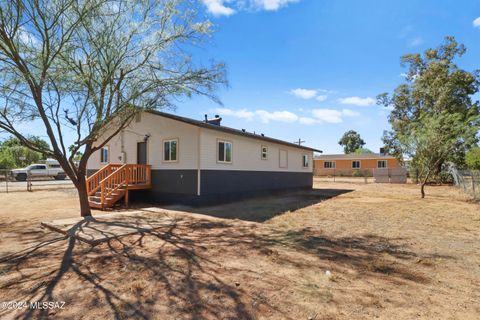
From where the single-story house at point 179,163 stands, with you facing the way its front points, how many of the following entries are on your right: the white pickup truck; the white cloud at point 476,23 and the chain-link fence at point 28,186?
2

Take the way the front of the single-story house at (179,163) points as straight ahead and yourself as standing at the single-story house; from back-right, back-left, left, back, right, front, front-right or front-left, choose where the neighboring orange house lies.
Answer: back

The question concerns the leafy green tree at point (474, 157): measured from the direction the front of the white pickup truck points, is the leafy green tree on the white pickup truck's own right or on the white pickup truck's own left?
on the white pickup truck's own left

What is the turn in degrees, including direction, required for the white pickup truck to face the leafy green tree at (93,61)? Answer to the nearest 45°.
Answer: approximately 90° to its left

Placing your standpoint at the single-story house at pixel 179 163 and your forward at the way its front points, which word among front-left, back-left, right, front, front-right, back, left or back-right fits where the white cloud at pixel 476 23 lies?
back-left

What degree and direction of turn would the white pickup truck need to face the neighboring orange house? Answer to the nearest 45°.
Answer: approximately 180°

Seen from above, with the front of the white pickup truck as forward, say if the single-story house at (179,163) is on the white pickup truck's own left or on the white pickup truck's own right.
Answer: on the white pickup truck's own left

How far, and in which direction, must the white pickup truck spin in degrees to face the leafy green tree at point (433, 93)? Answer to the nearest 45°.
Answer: approximately 135° to its left

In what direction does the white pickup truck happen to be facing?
to the viewer's left
